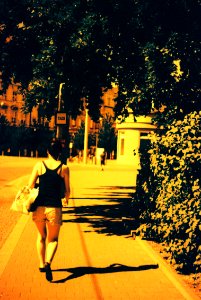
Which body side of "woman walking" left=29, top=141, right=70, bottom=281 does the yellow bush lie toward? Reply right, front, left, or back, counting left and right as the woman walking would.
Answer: right

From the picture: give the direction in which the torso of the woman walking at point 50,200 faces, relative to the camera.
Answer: away from the camera
